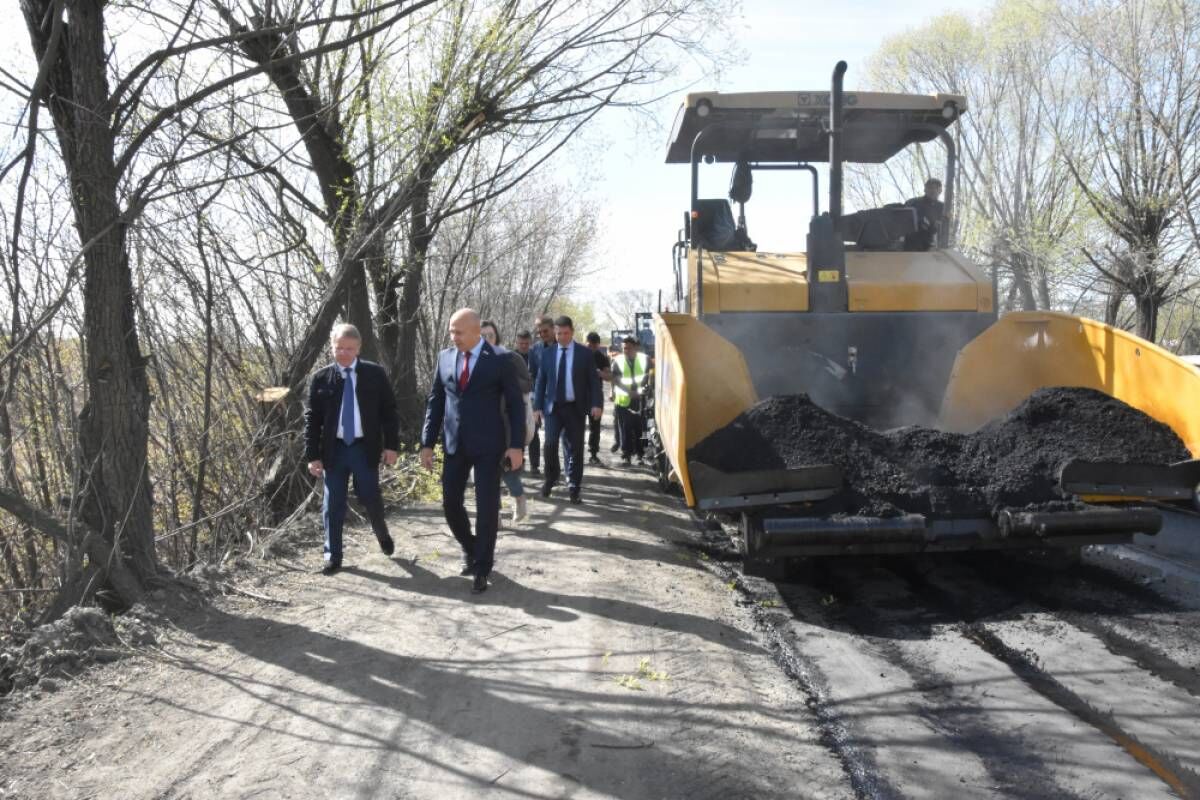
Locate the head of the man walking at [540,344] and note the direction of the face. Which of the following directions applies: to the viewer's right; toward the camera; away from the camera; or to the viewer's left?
toward the camera

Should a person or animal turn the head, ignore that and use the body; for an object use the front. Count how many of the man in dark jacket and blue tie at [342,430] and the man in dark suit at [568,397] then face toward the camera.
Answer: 2

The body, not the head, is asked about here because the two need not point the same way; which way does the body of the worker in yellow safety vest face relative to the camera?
toward the camera

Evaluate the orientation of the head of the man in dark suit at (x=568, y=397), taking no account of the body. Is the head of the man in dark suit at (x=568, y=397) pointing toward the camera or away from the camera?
toward the camera

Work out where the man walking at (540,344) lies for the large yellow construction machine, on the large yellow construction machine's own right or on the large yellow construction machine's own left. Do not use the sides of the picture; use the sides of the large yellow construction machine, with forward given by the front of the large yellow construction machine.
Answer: on the large yellow construction machine's own right

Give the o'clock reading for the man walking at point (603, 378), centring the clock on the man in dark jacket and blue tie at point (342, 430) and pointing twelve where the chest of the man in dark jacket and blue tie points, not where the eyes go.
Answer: The man walking is roughly at 7 o'clock from the man in dark jacket and blue tie.

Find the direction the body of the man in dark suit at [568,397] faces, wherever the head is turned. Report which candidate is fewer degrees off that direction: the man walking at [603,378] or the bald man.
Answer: the bald man

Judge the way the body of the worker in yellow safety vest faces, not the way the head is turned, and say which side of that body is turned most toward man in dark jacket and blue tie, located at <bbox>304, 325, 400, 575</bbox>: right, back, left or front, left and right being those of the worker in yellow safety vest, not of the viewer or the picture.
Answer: front

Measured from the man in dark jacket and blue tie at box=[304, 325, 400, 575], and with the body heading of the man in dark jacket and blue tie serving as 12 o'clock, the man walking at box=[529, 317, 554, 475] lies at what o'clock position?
The man walking is roughly at 7 o'clock from the man in dark jacket and blue tie.

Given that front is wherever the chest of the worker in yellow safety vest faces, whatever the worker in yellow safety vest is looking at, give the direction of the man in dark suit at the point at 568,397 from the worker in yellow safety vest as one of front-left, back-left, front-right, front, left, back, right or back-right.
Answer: front

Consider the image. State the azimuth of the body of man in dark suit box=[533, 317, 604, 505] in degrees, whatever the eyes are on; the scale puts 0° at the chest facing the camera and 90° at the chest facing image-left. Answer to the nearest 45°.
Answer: approximately 0°

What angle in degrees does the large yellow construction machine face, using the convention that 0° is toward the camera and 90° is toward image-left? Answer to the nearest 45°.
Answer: approximately 0°

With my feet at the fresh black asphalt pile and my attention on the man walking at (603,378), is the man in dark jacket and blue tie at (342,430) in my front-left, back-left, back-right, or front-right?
front-left

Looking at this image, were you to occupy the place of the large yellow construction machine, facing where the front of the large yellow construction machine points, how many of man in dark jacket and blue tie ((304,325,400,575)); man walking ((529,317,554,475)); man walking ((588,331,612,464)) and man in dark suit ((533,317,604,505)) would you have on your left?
0

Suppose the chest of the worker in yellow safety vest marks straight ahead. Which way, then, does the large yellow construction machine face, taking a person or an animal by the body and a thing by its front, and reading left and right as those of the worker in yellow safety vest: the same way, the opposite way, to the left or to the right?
the same way

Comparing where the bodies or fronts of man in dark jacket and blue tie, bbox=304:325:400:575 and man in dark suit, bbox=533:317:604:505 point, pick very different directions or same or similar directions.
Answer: same or similar directions
